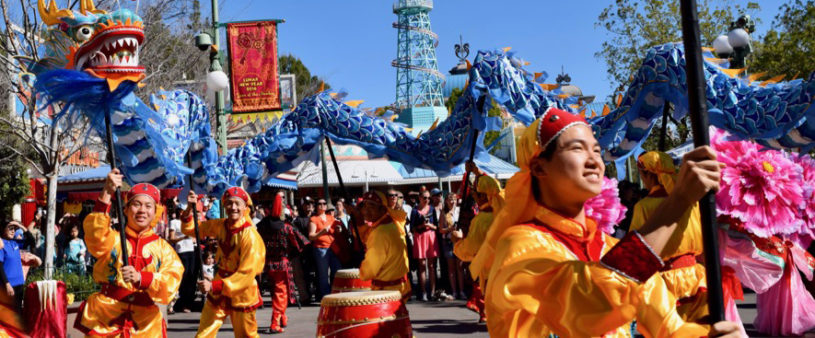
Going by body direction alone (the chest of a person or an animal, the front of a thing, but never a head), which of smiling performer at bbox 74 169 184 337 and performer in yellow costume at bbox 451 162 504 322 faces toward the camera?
the smiling performer

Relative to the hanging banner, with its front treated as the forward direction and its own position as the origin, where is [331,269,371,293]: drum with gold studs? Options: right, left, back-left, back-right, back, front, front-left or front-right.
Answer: front

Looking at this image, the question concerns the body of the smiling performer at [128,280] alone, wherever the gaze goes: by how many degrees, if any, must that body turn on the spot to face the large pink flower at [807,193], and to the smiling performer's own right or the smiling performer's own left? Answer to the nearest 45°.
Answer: approximately 90° to the smiling performer's own left

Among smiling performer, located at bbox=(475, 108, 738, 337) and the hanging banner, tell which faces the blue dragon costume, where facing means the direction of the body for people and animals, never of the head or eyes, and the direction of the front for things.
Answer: the hanging banner

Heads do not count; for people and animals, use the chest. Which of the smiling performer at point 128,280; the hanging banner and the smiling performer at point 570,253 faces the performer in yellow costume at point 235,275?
the hanging banner

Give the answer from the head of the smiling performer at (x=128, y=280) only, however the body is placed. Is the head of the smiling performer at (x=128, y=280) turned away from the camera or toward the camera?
toward the camera

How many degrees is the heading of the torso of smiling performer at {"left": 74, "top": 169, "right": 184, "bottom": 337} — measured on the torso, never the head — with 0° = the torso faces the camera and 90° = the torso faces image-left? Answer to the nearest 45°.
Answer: approximately 0°

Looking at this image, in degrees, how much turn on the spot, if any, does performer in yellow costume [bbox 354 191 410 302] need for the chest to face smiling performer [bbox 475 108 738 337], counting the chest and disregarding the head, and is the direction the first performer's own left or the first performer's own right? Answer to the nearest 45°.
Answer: approximately 90° to the first performer's own left

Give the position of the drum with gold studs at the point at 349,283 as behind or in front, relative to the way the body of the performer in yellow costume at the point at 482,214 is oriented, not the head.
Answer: in front

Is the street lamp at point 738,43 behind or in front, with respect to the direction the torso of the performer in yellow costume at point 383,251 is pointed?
behind

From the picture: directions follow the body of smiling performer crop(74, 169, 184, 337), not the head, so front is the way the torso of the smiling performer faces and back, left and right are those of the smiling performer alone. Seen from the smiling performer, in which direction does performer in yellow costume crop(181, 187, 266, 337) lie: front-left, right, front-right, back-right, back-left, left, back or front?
back-left

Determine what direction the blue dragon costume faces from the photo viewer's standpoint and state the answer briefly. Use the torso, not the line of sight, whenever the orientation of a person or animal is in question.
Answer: facing to the left of the viewer

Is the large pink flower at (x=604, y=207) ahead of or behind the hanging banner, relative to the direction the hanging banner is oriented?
ahead

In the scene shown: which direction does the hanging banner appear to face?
toward the camera
